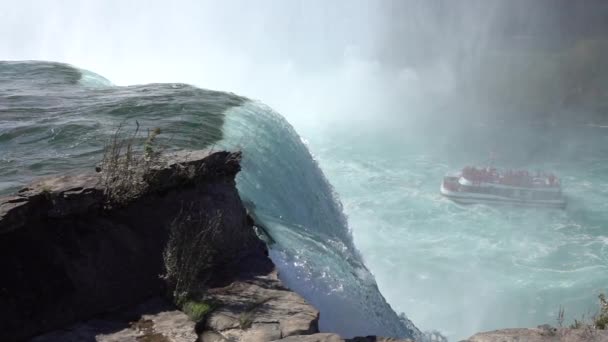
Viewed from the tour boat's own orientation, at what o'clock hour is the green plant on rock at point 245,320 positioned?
The green plant on rock is roughly at 9 o'clock from the tour boat.

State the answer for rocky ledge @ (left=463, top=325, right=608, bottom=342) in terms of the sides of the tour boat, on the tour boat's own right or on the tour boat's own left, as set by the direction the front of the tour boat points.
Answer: on the tour boat's own left

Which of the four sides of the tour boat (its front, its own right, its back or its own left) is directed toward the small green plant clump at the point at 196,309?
left

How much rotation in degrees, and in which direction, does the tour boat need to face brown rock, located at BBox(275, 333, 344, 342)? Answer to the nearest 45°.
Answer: approximately 90° to its left

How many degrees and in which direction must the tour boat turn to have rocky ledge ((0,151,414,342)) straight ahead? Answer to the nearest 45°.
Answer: approximately 90° to its left

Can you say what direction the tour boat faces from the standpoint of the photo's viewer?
facing to the left of the viewer
